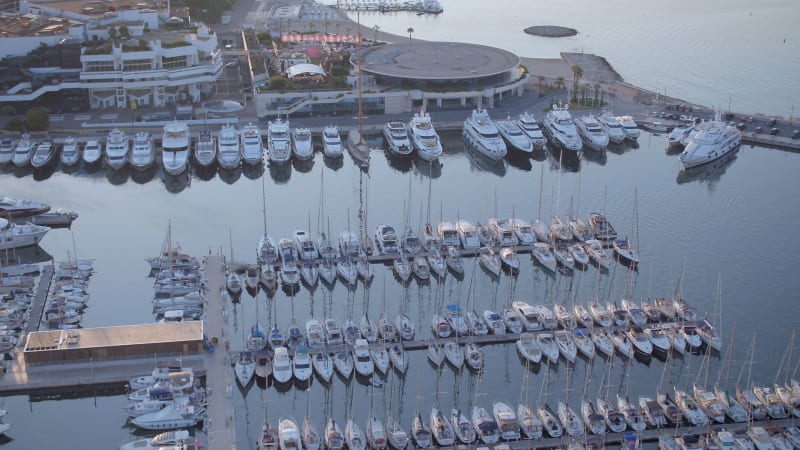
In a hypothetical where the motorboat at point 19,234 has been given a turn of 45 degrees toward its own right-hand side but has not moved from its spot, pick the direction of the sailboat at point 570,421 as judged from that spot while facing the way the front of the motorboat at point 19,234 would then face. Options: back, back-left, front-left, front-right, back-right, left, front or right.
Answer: front

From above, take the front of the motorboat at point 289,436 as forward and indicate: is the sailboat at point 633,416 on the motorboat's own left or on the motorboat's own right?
on the motorboat's own right

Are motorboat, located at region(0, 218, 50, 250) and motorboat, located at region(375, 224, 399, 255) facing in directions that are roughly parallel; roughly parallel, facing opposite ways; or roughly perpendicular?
roughly perpendicular

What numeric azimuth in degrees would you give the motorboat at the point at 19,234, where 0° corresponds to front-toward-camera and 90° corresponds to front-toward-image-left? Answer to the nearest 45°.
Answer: approximately 270°

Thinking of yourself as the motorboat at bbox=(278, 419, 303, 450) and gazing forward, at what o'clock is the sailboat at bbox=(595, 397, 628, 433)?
the sailboat at bbox=(595, 397, 628, 433) is roughly at 3 o'clock from the motorboat at bbox=(278, 419, 303, 450).

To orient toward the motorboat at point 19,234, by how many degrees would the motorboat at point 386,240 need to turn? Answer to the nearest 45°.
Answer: approximately 90° to its left

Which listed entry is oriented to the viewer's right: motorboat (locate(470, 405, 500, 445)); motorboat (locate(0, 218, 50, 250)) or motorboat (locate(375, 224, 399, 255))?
motorboat (locate(0, 218, 50, 250))

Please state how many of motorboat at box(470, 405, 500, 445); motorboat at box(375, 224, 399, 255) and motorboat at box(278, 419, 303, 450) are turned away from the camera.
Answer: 3

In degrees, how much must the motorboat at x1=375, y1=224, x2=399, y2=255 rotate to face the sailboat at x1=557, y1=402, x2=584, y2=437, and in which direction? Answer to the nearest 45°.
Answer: approximately 135° to its right

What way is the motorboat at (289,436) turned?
away from the camera

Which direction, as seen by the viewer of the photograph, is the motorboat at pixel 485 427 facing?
facing away from the viewer

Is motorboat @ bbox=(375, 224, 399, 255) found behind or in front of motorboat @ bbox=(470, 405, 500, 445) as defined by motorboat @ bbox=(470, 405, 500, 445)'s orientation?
in front

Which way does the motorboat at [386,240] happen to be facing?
away from the camera

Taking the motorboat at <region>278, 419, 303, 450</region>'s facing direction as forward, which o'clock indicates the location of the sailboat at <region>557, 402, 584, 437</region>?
the sailboat at <region>557, 402, 584, 437</region> is roughly at 3 o'clock from the motorboat at <region>278, 419, 303, 450</region>.

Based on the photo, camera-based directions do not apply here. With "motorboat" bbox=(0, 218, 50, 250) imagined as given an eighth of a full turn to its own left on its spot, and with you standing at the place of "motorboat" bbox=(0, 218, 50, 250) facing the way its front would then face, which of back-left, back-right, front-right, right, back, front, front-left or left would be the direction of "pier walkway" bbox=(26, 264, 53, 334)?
back-right
